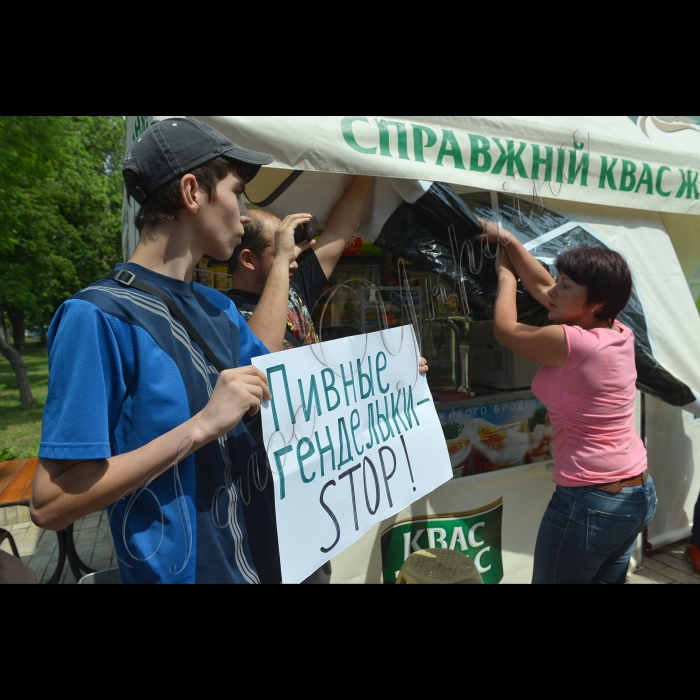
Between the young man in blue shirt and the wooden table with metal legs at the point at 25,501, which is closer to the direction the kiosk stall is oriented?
the young man in blue shirt

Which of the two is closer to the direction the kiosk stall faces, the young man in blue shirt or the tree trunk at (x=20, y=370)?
the young man in blue shirt

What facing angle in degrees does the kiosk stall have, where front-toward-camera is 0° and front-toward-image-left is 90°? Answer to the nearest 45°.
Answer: approximately 315°

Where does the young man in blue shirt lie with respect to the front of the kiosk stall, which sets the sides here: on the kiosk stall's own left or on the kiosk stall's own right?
on the kiosk stall's own right

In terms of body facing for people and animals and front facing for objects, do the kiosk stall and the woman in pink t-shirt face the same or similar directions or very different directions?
very different directions

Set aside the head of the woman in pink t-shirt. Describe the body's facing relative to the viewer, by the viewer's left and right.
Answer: facing away from the viewer and to the left of the viewer

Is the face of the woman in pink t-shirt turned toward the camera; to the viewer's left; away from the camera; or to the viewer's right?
to the viewer's left

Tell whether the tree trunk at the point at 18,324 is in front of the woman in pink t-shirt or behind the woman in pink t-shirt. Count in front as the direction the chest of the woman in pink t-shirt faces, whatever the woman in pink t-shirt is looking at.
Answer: in front
